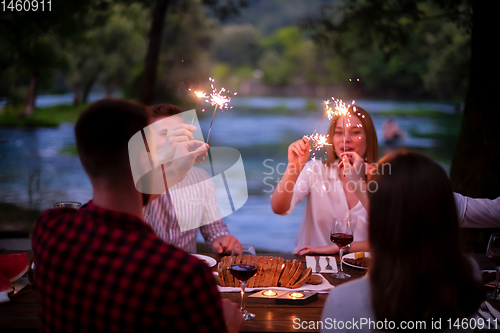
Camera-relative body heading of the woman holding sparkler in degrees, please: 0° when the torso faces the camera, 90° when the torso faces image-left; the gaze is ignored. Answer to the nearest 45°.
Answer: approximately 0°

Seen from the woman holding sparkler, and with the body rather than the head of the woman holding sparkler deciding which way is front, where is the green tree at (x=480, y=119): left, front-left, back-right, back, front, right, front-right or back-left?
back-left

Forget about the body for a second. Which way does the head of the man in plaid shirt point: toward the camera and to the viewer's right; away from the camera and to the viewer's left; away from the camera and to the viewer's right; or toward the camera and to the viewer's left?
away from the camera and to the viewer's right

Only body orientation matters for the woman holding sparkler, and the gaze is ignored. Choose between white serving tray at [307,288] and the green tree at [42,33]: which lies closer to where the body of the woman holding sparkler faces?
the white serving tray

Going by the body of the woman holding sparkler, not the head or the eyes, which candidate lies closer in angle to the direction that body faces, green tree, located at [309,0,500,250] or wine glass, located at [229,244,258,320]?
the wine glass

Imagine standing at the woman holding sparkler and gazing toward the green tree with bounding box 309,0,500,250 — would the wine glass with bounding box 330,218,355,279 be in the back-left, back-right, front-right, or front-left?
back-right

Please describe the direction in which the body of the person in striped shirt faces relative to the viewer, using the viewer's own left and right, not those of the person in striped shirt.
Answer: facing the viewer and to the right of the viewer

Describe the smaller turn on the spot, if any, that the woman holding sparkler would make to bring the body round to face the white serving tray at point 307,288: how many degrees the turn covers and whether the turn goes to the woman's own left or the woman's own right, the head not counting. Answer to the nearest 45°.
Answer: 0° — they already face it

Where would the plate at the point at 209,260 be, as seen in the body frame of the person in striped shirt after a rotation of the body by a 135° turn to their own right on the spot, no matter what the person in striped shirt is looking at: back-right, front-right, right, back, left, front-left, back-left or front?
left

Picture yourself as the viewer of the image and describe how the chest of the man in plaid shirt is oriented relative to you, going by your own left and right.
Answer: facing away from the viewer and to the right of the viewer

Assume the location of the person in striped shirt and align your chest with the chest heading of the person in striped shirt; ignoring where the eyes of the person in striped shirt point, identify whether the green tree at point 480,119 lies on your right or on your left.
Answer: on your left

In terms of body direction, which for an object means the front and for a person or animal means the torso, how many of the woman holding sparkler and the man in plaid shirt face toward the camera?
1
